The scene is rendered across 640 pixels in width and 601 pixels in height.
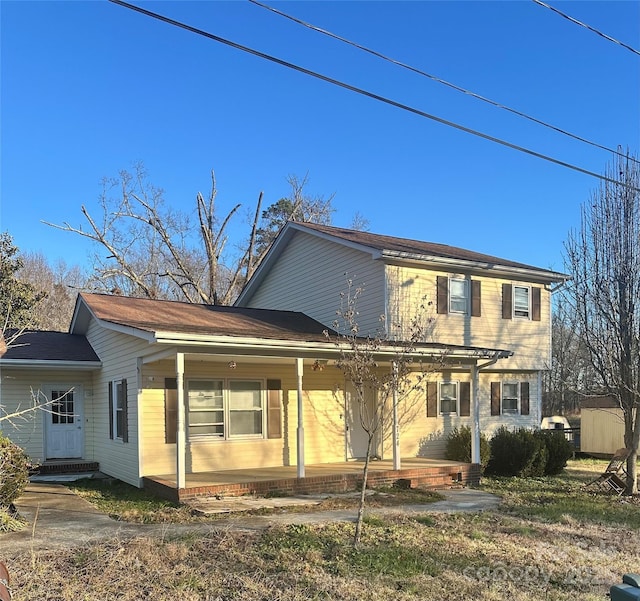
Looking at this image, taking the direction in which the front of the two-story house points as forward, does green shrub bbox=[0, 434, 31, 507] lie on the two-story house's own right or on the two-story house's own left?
on the two-story house's own right

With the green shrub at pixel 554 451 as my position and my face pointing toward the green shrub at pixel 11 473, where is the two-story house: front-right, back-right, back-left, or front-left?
front-right

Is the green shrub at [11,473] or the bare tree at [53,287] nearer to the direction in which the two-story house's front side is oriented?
the green shrub

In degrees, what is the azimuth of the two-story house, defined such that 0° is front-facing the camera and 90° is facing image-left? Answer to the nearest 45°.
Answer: approximately 315°

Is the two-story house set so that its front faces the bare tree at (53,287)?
no
